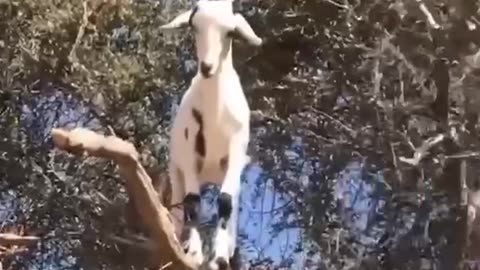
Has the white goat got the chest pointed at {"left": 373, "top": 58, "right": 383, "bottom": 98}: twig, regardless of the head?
no

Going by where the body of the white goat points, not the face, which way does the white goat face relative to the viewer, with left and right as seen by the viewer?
facing the viewer

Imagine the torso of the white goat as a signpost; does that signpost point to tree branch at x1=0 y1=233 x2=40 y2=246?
no

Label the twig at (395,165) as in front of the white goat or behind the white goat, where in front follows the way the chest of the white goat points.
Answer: behind

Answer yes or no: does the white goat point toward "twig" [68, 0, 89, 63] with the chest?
no

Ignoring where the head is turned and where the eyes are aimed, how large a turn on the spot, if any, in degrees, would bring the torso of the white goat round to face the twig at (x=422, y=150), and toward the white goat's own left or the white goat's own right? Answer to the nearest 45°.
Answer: approximately 135° to the white goat's own left

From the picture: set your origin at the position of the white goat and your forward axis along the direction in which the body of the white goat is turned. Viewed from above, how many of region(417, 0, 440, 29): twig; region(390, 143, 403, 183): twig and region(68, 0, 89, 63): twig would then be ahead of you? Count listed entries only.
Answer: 0
